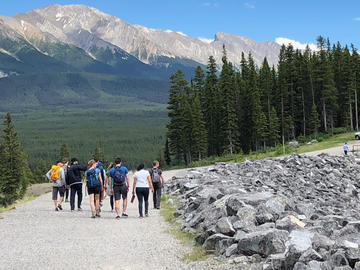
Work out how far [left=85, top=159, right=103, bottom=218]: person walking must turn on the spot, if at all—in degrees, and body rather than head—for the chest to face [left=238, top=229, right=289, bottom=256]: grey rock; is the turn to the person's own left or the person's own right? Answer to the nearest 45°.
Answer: approximately 180°

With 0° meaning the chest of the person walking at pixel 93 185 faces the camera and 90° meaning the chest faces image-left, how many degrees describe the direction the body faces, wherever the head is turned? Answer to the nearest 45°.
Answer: approximately 180°

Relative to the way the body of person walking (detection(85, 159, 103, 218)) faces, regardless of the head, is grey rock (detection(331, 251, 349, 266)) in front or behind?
behind

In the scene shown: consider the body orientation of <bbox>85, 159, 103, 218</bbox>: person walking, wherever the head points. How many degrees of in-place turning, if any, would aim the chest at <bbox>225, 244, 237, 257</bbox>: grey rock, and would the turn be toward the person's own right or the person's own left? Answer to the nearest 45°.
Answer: approximately 180°

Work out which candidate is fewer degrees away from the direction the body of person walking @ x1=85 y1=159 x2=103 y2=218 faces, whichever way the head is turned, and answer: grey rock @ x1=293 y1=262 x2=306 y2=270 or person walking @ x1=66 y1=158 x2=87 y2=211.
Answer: the person walking

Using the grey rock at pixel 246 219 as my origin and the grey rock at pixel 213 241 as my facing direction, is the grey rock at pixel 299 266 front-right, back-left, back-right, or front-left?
front-left

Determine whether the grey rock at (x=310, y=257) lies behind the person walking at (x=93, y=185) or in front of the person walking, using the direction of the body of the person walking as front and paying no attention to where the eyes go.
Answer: behind

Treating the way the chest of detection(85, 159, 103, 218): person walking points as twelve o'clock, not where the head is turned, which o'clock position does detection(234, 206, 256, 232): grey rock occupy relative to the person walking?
The grey rock is roughly at 5 o'clock from the person walking.

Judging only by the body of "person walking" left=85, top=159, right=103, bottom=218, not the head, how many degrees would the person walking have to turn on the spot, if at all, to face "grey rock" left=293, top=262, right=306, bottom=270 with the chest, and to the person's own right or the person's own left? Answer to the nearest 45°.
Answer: approximately 180°
